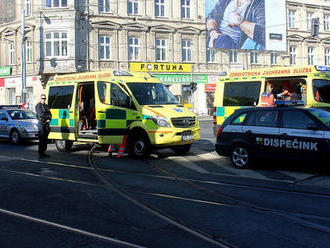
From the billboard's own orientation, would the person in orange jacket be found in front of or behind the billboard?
in front

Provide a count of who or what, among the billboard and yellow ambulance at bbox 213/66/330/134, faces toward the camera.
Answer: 1

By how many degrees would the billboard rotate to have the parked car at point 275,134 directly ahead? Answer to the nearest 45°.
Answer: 0° — it already faces it

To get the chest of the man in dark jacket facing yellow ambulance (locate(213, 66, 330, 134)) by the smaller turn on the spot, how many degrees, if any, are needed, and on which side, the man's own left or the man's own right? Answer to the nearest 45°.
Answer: approximately 45° to the man's own left

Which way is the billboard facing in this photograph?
toward the camera

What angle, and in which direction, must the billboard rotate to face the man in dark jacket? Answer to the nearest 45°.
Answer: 0° — it already faces them

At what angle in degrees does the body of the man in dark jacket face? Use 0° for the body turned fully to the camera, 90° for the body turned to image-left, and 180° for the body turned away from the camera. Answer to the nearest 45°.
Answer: approximately 315°

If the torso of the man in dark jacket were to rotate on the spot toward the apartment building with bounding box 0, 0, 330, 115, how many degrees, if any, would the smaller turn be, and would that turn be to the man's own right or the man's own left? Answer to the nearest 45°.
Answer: approximately 135° to the man's own left
